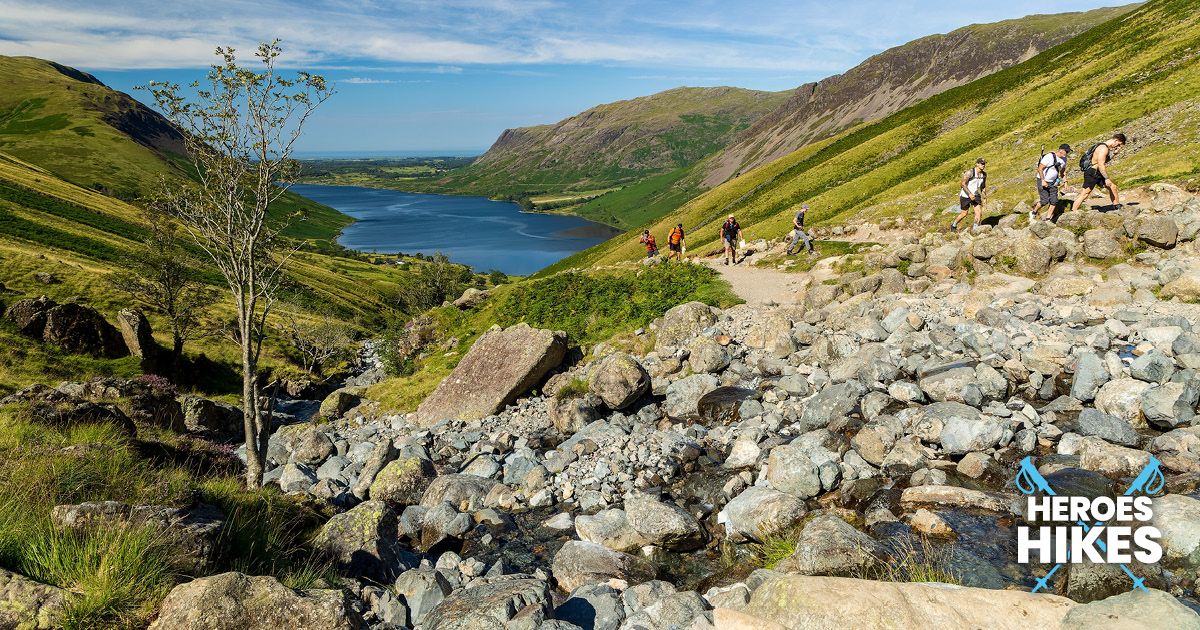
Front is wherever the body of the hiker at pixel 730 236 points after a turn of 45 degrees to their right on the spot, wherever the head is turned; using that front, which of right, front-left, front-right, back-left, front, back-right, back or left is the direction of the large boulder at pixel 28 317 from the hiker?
front-right

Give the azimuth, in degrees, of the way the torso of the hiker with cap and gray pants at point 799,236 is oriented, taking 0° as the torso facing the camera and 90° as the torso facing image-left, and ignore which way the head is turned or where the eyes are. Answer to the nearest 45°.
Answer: approximately 270°

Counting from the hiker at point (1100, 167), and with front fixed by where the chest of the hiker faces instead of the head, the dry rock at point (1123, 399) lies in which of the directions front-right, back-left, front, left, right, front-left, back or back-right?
right

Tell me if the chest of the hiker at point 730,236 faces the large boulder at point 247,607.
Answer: yes

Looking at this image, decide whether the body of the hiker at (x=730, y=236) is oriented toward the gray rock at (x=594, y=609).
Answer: yes

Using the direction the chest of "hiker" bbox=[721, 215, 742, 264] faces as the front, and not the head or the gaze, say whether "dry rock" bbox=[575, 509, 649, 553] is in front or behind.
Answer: in front

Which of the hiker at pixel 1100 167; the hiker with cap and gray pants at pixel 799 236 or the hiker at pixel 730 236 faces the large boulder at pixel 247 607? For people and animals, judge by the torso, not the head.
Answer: the hiker at pixel 730 236

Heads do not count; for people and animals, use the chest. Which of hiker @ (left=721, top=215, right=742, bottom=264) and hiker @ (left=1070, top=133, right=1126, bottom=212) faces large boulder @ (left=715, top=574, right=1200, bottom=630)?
hiker @ (left=721, top=215, right=742, bottom=264)

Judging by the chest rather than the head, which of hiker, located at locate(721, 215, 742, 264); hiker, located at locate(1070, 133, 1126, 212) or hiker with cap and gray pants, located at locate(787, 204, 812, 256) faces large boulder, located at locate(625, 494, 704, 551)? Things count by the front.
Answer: hiker, located at locate(721, 215, 742, 264)

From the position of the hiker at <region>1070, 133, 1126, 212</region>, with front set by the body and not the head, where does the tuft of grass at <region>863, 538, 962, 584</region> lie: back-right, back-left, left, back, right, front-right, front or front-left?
right

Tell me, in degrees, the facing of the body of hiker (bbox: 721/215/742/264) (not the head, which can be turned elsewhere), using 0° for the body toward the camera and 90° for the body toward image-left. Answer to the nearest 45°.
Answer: approximately 0°

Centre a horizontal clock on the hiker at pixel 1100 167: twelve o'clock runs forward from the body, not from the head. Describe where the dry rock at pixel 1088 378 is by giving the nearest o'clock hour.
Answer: The dry rock is roughly at 3 o'clock from the hiker.
